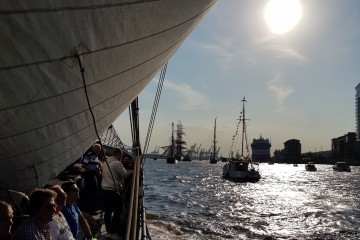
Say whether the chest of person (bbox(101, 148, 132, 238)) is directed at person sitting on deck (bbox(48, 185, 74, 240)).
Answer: no

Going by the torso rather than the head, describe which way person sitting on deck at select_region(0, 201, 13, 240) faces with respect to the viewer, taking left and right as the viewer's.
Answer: facing to the right of the viewer

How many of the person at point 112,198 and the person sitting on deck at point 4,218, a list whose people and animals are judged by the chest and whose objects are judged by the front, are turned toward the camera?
0

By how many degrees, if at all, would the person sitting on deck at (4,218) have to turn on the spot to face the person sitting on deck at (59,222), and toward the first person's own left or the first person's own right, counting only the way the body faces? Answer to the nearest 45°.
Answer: approximately 45° to the first person's own left

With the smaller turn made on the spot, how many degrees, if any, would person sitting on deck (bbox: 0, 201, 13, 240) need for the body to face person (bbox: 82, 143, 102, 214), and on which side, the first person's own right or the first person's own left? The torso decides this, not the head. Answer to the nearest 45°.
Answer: approximately 90° to the first person's own left

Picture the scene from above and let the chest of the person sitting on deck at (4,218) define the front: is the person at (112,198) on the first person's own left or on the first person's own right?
on the first person's own left

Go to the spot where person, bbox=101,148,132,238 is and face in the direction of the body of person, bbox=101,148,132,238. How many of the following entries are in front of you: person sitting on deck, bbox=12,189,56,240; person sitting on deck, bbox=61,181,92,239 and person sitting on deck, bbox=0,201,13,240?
0

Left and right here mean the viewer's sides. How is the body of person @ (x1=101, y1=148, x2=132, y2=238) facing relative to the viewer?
facing away from the viewer and to the right of the viewer

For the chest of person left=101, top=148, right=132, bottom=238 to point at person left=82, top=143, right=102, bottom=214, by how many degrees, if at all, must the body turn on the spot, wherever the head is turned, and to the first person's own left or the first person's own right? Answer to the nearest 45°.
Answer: approximately 45° to the first person's own left

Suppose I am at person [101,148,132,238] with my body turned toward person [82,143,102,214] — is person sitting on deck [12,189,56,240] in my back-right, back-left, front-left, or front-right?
back-left

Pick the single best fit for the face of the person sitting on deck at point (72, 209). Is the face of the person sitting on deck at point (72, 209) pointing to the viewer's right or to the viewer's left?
to the viewer's right

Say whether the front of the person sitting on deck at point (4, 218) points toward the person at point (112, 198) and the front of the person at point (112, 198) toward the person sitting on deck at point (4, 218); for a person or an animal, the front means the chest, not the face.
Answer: no

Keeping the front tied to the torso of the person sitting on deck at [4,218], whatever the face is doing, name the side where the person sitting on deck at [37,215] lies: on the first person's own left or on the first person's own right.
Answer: on the first person's own left
